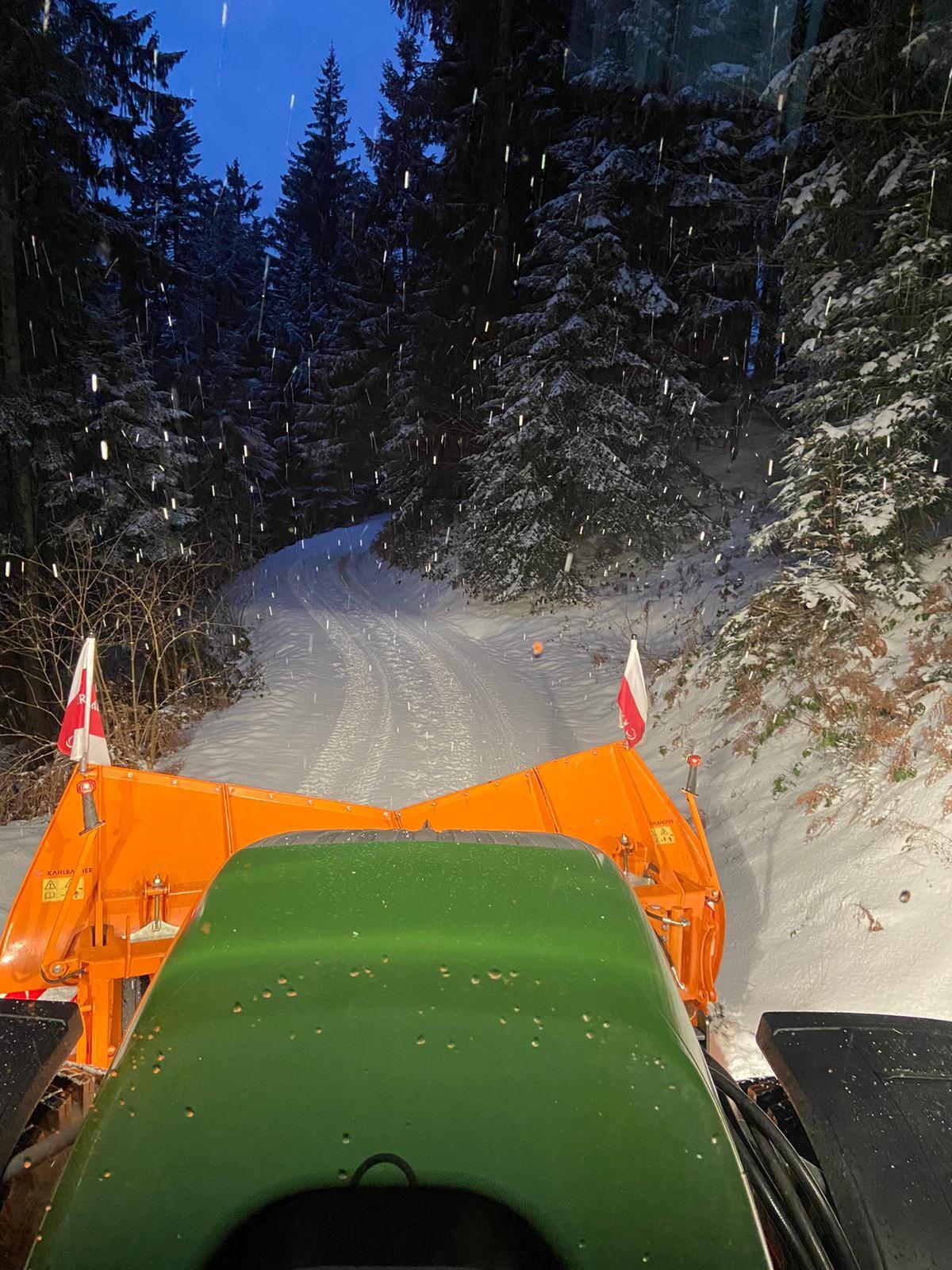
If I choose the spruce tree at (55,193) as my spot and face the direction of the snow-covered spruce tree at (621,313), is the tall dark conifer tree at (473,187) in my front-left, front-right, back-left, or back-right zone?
front-left

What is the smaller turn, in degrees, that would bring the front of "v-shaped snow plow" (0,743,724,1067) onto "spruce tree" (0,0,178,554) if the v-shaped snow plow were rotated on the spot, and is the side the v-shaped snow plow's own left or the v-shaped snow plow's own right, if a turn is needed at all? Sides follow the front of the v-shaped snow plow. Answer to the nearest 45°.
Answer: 0° — it already faces it

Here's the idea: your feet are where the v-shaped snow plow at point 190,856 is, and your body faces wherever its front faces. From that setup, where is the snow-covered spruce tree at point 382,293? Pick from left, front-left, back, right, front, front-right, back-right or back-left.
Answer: front

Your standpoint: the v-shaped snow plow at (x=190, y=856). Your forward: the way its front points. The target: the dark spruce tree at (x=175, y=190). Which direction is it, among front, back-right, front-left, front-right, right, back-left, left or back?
front

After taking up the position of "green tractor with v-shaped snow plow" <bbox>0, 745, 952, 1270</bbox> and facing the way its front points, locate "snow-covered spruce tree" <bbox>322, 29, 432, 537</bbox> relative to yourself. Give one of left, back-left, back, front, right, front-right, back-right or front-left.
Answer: front

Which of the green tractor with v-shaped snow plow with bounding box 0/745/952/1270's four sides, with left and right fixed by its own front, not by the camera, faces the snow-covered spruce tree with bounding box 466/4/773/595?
front

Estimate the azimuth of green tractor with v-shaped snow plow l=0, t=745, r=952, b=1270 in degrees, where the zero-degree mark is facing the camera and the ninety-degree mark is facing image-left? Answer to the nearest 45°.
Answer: approximately 180°

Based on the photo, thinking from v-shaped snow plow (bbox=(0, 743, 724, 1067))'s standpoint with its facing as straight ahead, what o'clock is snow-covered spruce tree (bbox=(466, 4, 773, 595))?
The snow-covered spruce tree is roughly at 1 o'clock from the v-shaped snow plow.

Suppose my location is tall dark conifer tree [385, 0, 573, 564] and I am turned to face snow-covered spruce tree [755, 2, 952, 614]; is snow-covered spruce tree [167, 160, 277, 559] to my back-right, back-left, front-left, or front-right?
back-right

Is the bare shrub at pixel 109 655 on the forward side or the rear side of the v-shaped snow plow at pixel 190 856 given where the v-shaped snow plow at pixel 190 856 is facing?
on the forward side

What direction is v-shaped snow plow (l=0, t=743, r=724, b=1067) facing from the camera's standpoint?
away from the camera

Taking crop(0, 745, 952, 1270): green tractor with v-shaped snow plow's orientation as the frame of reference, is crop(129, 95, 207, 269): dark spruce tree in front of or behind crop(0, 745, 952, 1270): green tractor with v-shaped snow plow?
in front

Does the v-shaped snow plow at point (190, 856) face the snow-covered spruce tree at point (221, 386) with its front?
yes

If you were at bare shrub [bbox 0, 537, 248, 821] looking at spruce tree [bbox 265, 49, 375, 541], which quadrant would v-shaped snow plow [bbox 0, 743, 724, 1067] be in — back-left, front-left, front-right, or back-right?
back-right
